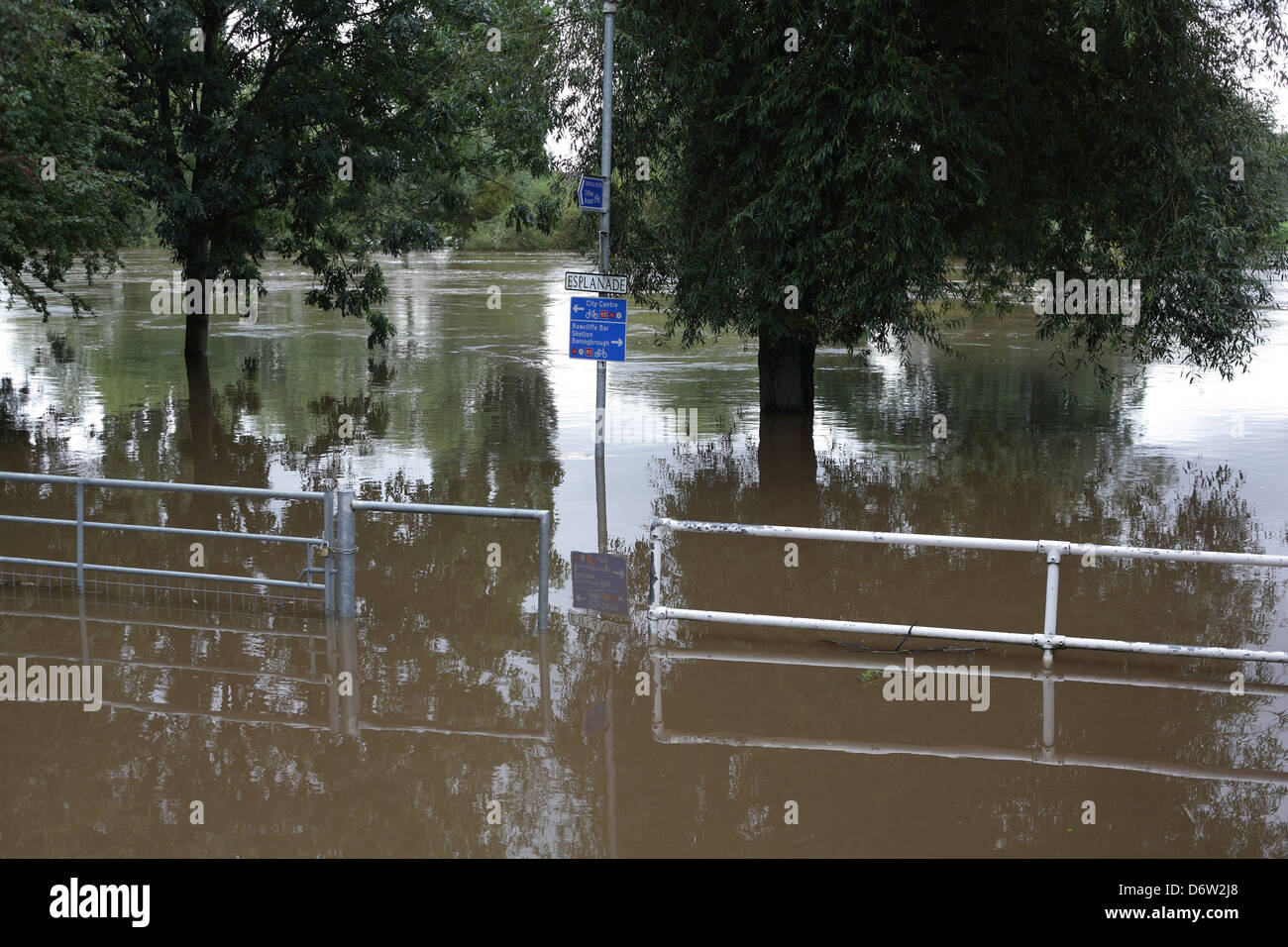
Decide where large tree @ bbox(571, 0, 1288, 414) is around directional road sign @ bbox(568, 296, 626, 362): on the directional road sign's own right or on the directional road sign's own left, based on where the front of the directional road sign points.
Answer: on the directional road sign's own left

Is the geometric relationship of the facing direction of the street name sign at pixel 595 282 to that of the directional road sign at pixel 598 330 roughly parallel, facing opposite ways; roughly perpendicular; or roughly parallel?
roughly parallel

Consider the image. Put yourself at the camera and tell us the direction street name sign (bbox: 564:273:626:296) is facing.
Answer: facing the viewer

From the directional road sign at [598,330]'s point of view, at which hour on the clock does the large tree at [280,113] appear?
The large tree is roughly at 5 o'clock from the directional road sign.

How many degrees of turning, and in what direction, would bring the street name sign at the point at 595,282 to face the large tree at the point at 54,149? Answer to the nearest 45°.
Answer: approximately 90° to its right

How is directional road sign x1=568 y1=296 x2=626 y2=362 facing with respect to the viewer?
toward the camera

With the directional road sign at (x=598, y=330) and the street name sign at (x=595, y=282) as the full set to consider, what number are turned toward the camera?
2
